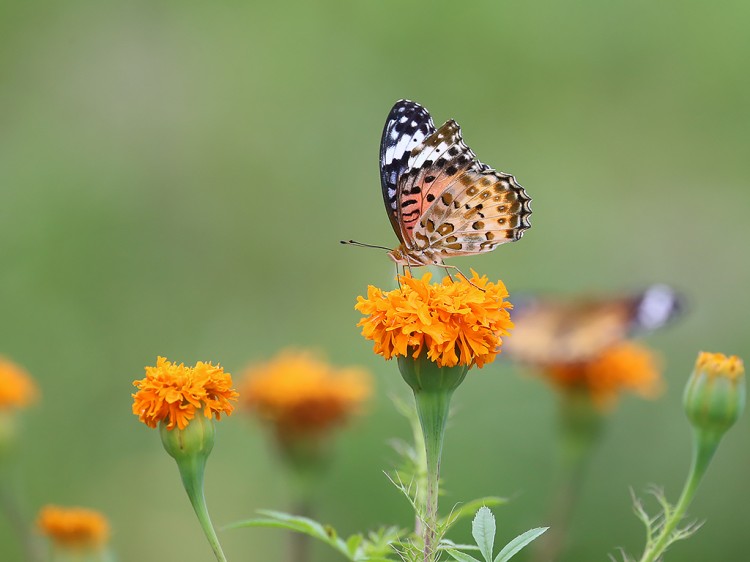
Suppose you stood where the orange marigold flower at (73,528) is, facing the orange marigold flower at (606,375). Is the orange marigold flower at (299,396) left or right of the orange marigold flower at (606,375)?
left

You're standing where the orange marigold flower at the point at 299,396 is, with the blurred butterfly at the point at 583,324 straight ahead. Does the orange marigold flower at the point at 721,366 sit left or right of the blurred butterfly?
right

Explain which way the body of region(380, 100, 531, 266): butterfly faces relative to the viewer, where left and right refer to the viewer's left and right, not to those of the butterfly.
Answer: facing to the left of the viewer
